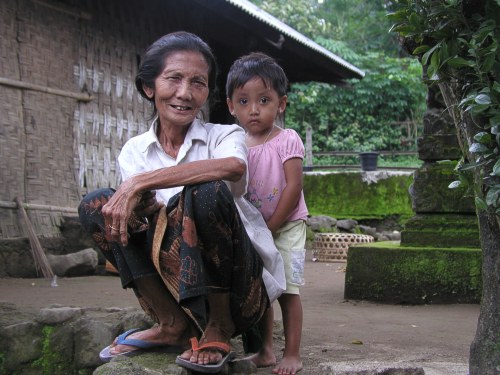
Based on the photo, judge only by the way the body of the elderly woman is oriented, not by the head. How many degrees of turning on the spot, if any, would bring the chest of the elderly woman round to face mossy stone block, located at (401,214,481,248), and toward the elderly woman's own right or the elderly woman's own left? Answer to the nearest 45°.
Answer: approximately 180°

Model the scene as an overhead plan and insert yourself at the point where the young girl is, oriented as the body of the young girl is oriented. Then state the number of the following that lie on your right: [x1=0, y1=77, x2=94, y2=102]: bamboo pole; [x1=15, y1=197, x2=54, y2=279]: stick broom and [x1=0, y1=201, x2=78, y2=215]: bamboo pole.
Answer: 3

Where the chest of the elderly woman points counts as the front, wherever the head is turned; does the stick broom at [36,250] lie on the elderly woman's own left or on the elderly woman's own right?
on the elderly woman's own right

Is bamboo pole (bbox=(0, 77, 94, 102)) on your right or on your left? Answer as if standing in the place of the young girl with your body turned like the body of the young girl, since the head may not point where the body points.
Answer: on your right

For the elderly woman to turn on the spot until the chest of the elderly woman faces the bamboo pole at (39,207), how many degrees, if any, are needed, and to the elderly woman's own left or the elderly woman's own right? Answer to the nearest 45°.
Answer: approximately 135° to the elderly woman's own right

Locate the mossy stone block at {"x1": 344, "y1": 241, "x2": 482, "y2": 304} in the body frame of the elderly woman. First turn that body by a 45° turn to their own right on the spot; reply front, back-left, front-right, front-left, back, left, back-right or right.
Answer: back-right

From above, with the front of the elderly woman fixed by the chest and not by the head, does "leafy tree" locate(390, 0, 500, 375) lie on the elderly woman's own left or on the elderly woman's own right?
on the elderly woman's own left

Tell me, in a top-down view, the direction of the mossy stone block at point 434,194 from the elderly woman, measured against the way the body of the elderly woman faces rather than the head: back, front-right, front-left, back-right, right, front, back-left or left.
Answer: back

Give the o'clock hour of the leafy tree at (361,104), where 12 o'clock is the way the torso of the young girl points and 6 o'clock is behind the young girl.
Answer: The leafy tree is roughly at 5 o'clock from the young girl.

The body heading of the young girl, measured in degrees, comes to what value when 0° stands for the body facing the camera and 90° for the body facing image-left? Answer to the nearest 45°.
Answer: approximately 45°

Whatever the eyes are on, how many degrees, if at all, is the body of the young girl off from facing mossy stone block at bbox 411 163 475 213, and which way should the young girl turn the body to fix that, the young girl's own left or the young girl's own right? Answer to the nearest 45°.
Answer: approximately 180°
